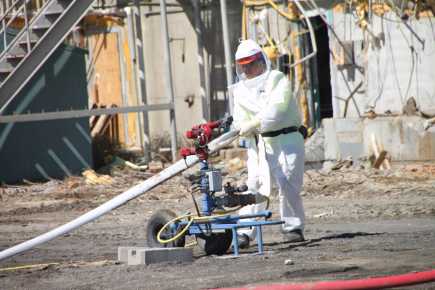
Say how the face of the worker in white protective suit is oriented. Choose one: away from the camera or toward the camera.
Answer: toward the camera

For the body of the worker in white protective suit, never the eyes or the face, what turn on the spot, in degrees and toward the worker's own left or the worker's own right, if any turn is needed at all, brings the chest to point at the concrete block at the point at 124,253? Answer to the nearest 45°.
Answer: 0° — they already face it

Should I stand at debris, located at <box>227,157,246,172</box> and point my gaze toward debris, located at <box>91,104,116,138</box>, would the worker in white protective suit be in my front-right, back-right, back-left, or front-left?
back-left

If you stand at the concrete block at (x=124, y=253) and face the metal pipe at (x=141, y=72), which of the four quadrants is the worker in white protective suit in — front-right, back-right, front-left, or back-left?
front-right

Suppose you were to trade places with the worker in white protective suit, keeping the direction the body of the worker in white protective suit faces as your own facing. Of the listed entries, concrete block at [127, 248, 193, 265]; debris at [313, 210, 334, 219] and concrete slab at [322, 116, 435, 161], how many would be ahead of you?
1

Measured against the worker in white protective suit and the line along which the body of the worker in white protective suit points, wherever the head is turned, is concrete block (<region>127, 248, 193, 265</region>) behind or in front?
in front

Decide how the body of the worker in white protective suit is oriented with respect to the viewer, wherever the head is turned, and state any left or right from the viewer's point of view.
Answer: facing the viewer and to the left of the viewer

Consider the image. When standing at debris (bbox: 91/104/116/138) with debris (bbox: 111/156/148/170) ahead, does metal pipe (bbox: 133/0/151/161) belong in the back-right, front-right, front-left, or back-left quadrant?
front-left

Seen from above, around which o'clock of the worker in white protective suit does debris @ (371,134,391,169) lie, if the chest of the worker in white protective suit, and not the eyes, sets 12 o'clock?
The debris is roughly at 5 o'clock from the worker in white protective suit.

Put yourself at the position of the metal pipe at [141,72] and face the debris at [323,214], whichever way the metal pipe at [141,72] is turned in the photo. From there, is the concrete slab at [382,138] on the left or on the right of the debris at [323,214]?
left

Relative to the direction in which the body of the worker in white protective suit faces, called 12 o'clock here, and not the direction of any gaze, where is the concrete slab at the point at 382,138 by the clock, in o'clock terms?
The concrete slab is roughly at 5 o'clock from the worker in white protective suit.

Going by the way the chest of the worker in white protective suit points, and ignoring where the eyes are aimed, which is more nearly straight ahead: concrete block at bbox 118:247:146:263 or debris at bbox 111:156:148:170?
the concrete block

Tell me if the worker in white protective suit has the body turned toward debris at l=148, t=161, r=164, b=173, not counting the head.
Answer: no

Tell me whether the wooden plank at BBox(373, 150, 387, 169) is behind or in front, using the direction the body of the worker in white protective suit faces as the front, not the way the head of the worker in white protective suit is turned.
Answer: behind

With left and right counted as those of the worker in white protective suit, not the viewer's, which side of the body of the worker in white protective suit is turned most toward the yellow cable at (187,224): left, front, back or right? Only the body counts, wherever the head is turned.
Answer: front
